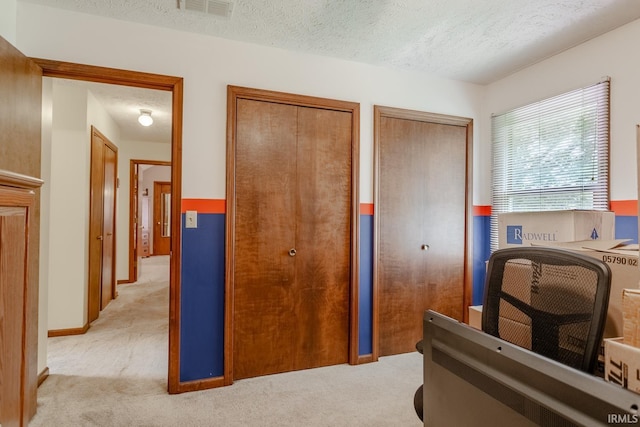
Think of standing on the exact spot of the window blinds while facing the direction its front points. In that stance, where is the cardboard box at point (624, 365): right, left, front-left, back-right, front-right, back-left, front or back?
front-left

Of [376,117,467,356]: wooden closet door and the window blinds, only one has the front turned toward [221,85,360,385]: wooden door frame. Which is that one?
the window blinds

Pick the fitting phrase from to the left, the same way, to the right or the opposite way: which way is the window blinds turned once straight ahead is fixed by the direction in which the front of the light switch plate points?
to the right

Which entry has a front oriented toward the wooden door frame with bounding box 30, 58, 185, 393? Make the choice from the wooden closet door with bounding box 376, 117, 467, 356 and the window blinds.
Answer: the window blinds

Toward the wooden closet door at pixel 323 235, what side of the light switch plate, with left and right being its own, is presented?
left

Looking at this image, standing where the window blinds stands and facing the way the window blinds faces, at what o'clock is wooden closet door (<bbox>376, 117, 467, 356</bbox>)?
The wooden closet door is roughly at 1 o'clock from the window blinds.

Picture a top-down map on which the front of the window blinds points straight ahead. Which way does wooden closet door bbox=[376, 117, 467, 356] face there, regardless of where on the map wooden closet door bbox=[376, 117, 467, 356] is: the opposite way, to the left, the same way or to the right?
to the left

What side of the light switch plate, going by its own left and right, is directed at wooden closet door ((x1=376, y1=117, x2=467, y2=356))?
left

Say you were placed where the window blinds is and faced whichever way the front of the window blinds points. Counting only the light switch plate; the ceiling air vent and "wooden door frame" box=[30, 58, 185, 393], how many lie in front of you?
3

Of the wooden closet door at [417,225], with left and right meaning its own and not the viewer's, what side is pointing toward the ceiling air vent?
right
